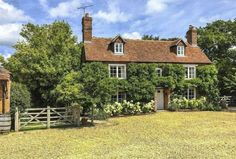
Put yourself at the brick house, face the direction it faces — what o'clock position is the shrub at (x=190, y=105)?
The shrub is roughly at 9 o'clock from the brick house.

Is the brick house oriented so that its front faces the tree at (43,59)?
no

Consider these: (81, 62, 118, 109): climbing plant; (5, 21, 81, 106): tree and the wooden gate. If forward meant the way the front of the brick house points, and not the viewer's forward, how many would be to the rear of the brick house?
0

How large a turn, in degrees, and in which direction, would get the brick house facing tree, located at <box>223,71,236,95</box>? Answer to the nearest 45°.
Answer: approximately 90° to its left

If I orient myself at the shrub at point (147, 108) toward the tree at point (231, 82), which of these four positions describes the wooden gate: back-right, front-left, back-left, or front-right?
back-right

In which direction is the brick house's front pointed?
toward the camera

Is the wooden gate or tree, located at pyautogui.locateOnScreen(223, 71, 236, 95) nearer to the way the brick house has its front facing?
the wooden gate

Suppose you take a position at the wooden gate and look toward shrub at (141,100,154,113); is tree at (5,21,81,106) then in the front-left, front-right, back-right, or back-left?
front-left
